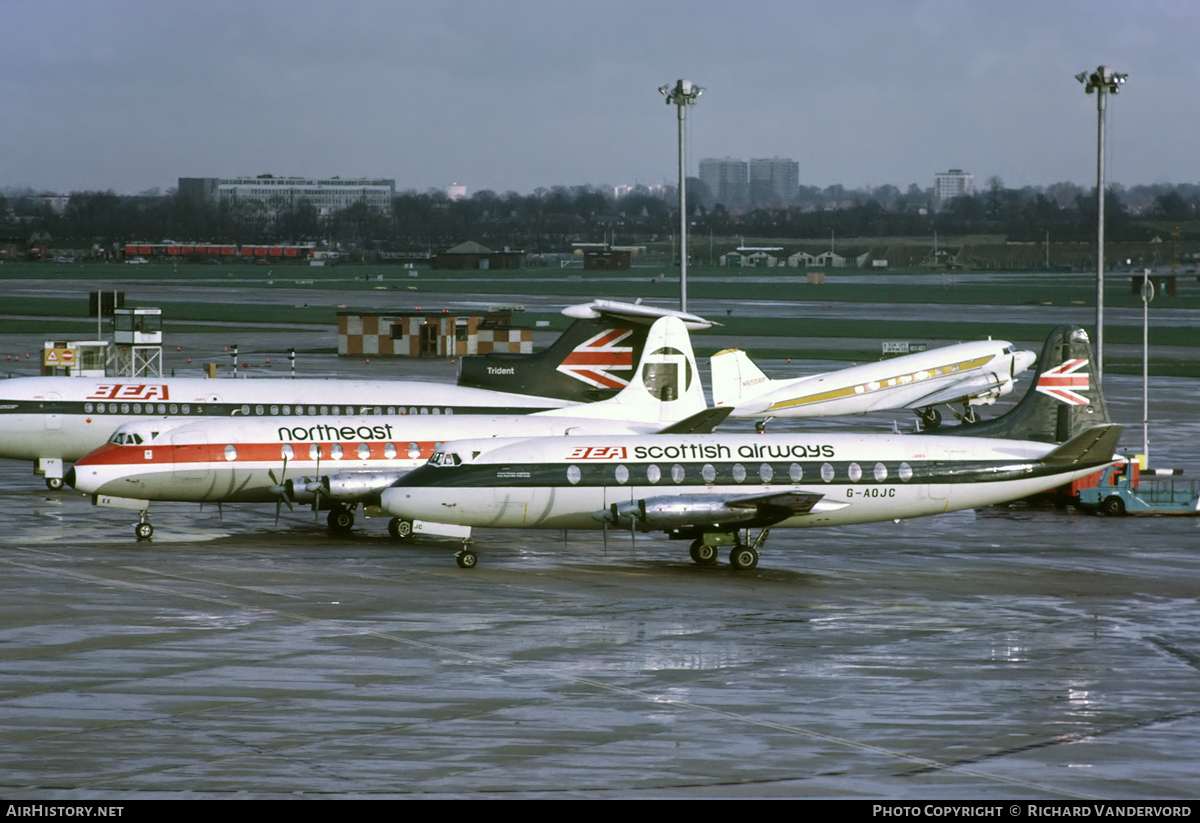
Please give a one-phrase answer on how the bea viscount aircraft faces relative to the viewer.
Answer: facing to the left of the viewer

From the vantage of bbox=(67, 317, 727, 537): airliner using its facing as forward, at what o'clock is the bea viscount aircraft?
The bea viscount aircraft is roughly at 7 o'clock from the airliner.

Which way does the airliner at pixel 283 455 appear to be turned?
to the viewer's left

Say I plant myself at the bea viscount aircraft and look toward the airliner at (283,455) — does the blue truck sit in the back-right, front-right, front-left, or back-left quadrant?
back-right

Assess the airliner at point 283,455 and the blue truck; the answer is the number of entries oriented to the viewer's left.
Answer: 2

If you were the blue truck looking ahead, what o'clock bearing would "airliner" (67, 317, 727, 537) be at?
The airliner is roughly at 11 o'clock from the blue truck.

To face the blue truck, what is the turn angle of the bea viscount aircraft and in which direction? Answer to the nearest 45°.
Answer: approximately 135° to its right

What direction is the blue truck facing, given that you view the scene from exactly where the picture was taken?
facing to the left of the viewer

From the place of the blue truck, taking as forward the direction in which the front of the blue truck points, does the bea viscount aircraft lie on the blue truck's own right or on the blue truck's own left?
on the blue truck's own left
